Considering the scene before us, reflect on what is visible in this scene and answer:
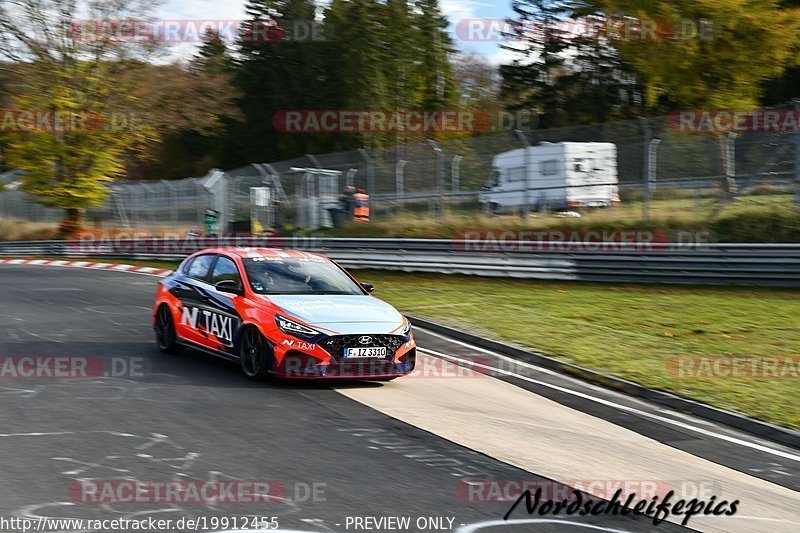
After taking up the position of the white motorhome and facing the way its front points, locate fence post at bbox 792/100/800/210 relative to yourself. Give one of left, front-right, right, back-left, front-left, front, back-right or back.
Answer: back

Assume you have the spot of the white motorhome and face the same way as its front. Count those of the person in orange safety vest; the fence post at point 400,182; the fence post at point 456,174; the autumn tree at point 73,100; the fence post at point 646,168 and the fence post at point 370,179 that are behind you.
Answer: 1

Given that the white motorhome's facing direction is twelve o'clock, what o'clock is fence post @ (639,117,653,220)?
The fence post is roughly at 6 o'clock from the white motorhome.

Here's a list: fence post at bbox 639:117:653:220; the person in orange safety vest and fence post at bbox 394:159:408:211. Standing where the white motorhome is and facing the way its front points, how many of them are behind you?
1

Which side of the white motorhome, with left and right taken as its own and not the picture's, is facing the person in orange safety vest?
front

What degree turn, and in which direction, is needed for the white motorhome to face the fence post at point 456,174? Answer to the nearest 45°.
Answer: approximately 45° to its left

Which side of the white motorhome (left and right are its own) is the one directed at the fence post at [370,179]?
front

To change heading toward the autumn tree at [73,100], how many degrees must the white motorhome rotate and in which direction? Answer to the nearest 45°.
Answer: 0° — it already faces it

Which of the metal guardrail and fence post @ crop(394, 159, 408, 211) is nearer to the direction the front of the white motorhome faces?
the fence post

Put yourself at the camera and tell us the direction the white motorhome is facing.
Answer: facing away from the viewer and to the left of the viewer
